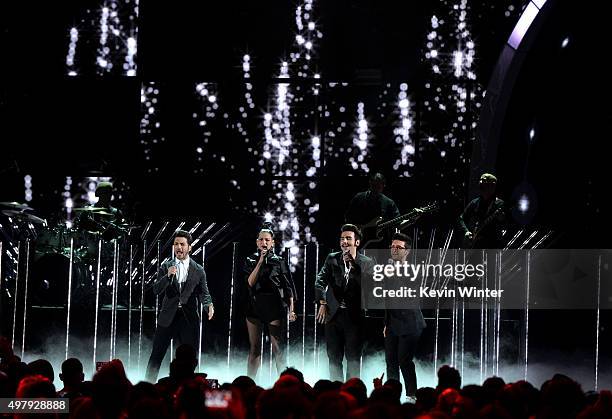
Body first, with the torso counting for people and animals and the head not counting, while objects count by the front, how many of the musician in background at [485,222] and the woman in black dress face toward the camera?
2

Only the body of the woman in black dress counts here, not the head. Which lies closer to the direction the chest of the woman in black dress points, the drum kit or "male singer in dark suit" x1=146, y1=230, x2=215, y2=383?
the male singer in dark suit

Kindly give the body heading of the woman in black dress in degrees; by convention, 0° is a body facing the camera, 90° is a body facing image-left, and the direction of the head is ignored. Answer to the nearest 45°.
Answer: approximately 0°

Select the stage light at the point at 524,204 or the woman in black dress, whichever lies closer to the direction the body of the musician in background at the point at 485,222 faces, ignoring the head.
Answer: the woman in black dress

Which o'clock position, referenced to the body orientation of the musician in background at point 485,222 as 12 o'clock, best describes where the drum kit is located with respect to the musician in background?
The drum kit is roughly at 3 o'clock from the musician in background.

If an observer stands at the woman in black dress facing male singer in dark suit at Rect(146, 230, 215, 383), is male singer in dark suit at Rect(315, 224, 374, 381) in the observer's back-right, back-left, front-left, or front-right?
back-left

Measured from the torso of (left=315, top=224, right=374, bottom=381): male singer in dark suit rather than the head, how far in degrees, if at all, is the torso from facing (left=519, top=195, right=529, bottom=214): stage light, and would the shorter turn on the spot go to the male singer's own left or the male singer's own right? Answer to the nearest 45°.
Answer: approximately 135° to the male singer's own left
